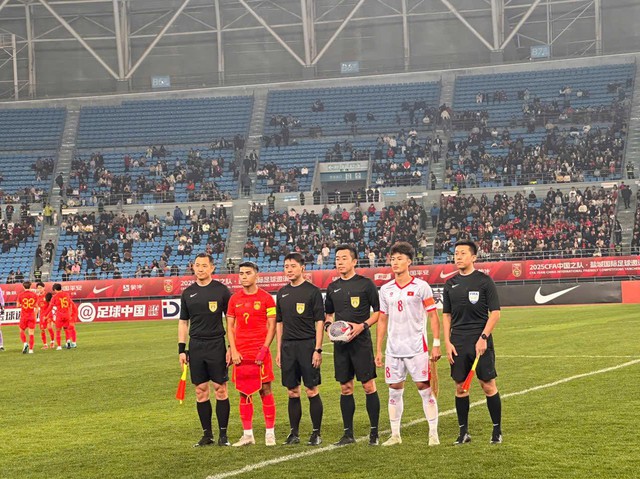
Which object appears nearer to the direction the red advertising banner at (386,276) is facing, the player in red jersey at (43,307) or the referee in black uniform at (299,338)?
the referee in black uniform

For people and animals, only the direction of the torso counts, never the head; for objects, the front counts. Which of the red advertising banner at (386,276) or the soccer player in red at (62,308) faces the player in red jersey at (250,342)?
the red advertising banner

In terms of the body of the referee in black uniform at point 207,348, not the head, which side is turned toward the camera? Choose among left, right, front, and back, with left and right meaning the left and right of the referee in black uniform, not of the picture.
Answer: front
